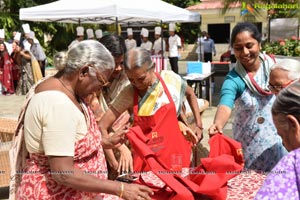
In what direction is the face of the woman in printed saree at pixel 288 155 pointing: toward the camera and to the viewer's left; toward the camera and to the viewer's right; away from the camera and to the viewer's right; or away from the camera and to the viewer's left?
away from the camera and to the viewer's left

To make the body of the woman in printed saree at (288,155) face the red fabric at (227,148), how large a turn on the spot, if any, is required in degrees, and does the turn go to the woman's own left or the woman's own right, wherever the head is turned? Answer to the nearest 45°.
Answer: approximately 45° to the woman's own right

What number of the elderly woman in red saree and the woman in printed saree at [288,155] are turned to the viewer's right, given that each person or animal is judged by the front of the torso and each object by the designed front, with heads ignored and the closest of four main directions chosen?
1

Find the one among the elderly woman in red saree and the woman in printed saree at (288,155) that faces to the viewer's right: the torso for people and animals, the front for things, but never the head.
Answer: the elderly woman in red saree

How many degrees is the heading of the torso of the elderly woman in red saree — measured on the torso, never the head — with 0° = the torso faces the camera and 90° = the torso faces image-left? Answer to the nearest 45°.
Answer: approximately 270°

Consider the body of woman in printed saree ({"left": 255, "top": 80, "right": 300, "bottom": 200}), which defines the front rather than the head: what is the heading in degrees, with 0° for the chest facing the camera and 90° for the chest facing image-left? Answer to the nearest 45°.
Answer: approximately 135°

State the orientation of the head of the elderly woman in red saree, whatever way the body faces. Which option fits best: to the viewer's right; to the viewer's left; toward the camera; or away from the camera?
to the viewer's right
